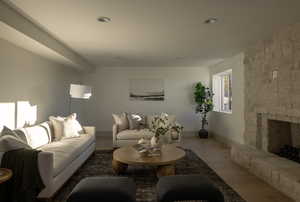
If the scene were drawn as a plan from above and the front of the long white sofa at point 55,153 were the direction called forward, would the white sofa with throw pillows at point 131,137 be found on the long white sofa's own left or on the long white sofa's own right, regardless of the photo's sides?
on the long white sofa's own left

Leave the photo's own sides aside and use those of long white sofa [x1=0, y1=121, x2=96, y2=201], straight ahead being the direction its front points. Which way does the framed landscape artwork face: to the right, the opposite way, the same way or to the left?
to the right

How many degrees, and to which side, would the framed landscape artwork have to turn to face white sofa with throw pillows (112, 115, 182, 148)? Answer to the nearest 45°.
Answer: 0° — it already faces it

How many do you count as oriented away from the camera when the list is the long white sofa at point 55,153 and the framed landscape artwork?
0

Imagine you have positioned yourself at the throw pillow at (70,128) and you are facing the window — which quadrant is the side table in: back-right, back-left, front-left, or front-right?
back-right

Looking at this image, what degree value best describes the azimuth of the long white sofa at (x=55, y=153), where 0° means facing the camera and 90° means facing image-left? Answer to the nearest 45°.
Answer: approximately 315°

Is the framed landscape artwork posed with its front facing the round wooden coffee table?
yes

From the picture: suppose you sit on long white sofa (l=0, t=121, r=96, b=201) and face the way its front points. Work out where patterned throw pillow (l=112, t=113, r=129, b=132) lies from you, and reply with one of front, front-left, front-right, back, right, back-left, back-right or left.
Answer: left

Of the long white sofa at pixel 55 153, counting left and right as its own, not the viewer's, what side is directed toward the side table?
right

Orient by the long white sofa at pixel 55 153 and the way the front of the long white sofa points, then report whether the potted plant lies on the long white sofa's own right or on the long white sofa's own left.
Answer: on the long white sofa's own left

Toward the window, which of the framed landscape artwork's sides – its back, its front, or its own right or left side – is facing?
left

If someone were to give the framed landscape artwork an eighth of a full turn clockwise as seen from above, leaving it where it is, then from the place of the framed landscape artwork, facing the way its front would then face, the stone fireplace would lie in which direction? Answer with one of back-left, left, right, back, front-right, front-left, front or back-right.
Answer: left

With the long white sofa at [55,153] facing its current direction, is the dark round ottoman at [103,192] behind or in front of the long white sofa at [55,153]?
in front

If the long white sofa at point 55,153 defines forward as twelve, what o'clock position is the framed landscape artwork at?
The framed landscape artwork is roughly at 9 o'clock from the long white sofa.

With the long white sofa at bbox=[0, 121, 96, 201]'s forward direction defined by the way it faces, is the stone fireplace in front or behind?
in front
